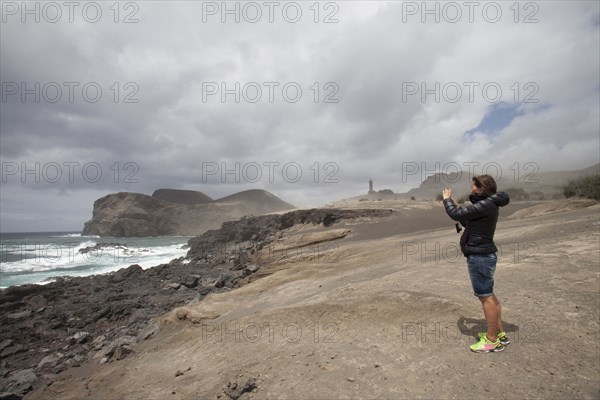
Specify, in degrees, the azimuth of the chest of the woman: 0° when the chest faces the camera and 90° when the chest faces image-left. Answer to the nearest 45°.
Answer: approximately 90°

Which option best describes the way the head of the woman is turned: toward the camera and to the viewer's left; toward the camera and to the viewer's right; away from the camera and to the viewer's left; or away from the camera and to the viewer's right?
away from the camera and to the viewer's left
